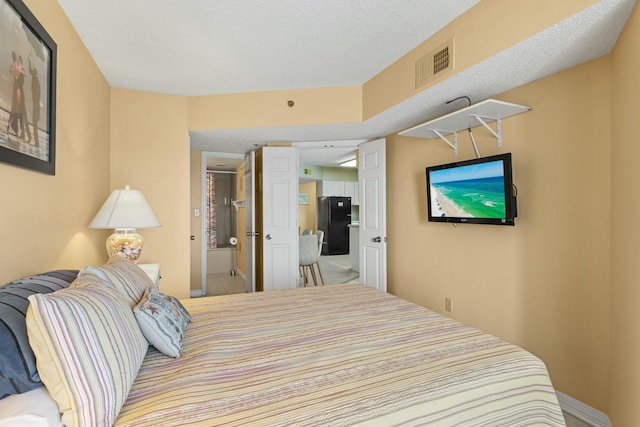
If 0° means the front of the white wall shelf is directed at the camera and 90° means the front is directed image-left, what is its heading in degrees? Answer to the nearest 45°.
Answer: approximately 45°

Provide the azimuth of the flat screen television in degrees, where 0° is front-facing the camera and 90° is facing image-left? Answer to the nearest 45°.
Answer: approximately 45°

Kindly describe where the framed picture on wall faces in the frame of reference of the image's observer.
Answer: facing the viewer and to the right of the viewer

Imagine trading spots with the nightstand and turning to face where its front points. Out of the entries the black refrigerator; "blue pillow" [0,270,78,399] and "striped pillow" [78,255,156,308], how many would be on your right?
2

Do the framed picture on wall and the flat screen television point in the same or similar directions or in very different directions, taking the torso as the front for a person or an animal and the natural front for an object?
very different directions

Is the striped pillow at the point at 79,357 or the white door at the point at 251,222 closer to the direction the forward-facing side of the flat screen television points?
the striped pillow

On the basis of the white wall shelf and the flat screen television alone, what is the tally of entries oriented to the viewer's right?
0

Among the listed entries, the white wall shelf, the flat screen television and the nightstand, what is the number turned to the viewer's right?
1

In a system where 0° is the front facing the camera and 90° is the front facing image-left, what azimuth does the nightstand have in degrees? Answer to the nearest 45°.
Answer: approximately 270°

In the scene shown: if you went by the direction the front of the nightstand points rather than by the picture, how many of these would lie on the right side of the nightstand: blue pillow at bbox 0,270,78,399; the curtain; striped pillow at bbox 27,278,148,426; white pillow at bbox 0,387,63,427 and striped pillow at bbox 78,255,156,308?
4

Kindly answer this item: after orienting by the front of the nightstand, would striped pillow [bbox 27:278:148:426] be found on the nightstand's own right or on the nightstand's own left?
on the nightstand's own right

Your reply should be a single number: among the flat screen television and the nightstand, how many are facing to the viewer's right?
1

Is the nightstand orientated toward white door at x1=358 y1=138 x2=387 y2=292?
yes

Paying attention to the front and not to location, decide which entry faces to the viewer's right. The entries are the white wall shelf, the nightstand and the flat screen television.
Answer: the nightstand

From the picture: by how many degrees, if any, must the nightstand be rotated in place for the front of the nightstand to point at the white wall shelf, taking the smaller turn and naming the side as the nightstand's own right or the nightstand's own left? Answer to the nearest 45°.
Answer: approximately 45° to the nightstand's own right

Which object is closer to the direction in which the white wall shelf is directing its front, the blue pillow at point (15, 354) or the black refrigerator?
the blue pillow

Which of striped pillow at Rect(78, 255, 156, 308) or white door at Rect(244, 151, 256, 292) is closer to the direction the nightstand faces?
the white door

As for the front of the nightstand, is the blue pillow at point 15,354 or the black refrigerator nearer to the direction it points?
the black refrigerator
